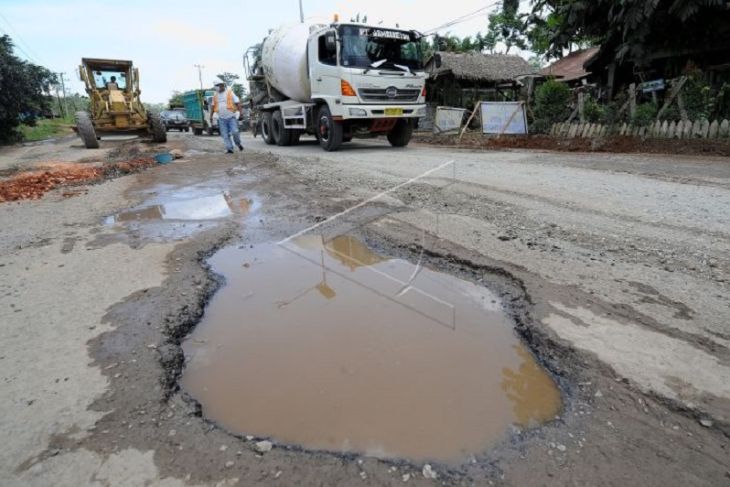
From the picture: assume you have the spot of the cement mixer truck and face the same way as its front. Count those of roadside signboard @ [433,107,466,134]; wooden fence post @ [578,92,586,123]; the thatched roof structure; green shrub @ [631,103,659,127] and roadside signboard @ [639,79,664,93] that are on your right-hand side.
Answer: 0

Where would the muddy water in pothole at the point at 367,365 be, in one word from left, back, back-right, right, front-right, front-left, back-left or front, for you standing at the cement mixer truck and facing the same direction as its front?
front-right

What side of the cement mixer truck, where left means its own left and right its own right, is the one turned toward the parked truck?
back

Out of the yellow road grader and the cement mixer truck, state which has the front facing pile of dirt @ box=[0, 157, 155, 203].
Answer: the yellow road grader

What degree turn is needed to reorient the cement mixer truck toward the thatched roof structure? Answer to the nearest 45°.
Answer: approximately 90° to its left

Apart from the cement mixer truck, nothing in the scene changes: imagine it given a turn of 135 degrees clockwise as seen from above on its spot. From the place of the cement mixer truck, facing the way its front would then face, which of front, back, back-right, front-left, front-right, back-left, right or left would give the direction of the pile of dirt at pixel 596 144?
back

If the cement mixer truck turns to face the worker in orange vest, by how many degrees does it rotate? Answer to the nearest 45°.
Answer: approximately 135° to its right

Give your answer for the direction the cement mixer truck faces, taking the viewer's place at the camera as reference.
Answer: facing the viewer and to the right of the viewer

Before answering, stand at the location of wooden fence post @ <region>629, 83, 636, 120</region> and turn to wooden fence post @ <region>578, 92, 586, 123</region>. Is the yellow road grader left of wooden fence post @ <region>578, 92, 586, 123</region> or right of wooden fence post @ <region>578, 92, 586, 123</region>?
left

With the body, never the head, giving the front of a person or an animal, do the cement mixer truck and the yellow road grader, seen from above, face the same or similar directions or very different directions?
same or similar directions

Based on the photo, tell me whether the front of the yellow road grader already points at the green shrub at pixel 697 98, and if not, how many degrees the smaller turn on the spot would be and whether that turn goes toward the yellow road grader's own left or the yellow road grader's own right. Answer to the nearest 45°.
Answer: approximately 45° to the yellow road grader's own left

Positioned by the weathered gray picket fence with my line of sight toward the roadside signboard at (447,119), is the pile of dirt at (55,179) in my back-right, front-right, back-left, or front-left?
front-left

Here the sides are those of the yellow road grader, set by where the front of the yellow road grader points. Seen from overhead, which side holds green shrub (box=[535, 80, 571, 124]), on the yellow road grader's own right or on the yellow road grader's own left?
on the yellow road grader's own left

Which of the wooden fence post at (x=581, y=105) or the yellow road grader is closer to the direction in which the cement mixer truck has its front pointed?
the wooden fence post

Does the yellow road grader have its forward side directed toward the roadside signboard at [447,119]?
no

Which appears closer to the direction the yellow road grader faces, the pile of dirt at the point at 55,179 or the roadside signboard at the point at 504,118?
the pile of dirt

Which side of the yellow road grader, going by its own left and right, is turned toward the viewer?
front

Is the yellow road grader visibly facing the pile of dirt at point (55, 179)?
yes

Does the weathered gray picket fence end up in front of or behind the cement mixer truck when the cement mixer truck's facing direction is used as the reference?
in front

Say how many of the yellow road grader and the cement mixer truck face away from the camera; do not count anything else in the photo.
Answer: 0
